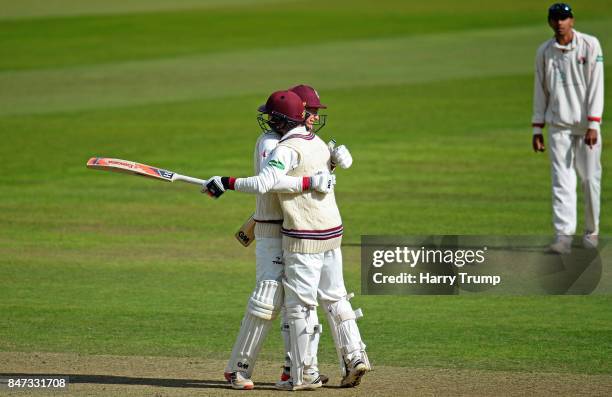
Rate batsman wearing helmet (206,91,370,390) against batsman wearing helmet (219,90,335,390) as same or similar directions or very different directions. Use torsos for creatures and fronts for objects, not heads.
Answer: very different directions

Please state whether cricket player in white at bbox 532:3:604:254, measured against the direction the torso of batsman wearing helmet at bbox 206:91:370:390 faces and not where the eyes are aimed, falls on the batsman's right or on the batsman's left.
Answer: on the batsman's right

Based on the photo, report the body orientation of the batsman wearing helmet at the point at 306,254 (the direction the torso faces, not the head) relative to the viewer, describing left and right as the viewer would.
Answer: facing away from the viewer and to the left of the viewer
